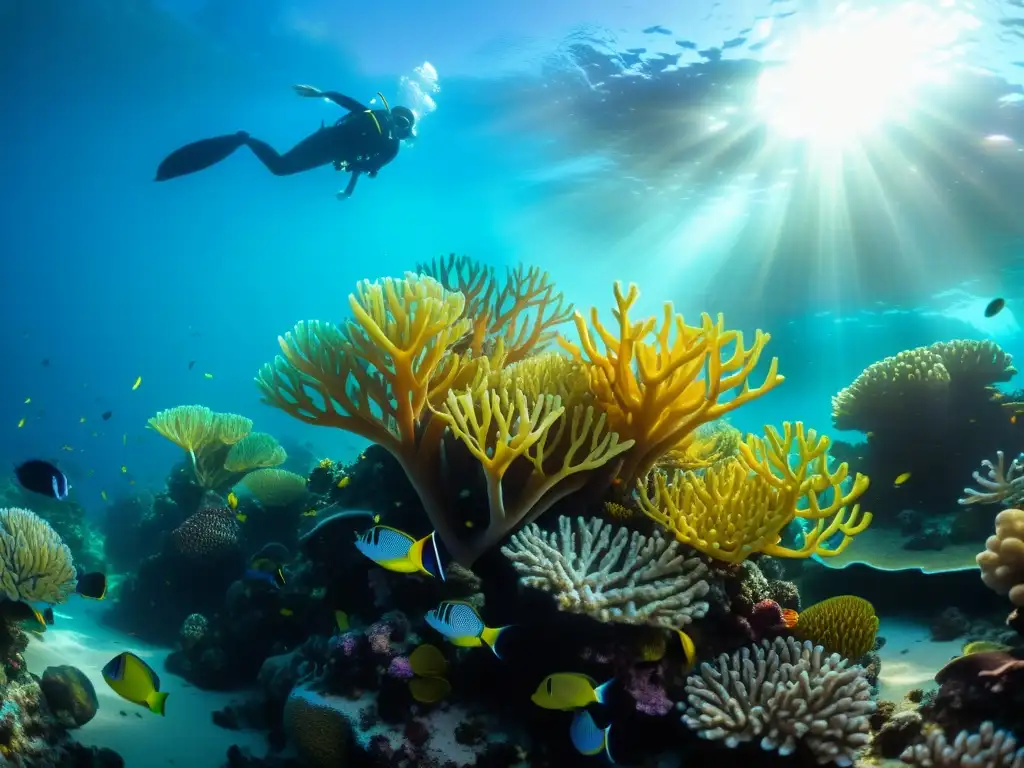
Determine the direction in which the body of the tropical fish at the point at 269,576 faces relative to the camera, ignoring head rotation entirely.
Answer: to the viewer's left

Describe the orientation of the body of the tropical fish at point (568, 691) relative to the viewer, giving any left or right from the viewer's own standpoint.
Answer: facing to the left of the viewer

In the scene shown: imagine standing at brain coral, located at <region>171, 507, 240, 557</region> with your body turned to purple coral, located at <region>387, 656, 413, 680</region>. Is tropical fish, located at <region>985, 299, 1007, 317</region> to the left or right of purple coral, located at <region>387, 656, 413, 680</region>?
left

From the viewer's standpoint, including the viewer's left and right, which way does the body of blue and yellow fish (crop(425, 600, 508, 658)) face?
facing to the left of the viewer

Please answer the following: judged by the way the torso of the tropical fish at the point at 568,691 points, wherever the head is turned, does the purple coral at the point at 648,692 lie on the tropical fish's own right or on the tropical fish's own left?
on the tropical fish's own right
